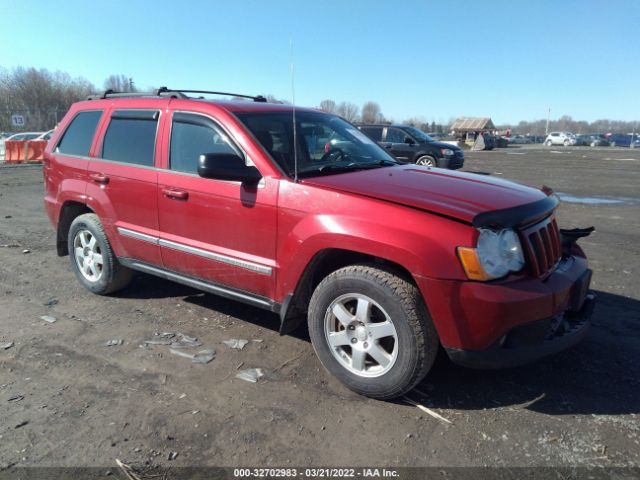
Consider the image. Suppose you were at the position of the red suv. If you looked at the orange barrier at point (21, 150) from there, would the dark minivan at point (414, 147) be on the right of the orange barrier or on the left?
right

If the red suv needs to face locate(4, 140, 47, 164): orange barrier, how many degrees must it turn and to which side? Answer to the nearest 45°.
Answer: approximately 180°

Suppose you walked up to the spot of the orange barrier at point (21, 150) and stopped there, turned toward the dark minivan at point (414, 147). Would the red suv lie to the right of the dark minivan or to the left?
right

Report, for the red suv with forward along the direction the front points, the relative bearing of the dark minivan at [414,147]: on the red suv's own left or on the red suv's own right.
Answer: on the red suv's own left

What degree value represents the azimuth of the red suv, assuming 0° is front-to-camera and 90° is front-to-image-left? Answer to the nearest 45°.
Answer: approximately 315°
